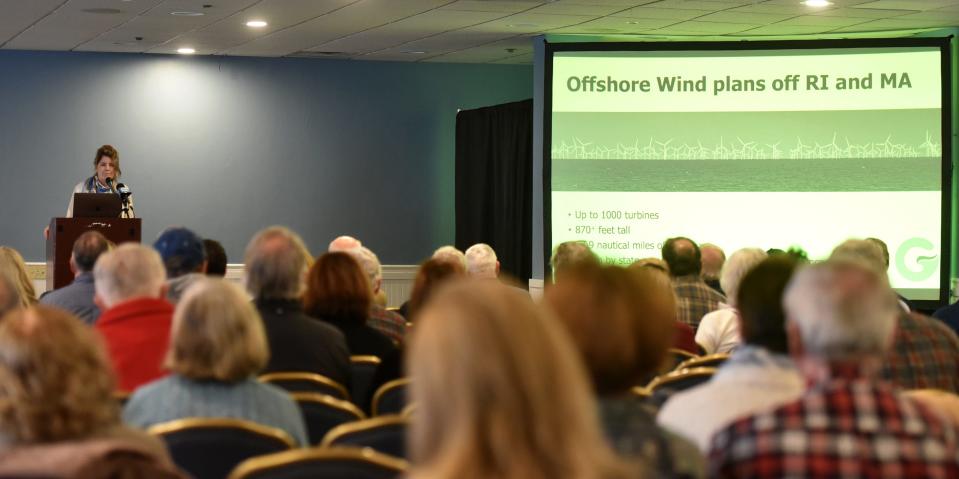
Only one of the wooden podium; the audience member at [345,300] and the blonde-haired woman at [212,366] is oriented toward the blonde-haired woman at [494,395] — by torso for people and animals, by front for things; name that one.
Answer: the wooden podium

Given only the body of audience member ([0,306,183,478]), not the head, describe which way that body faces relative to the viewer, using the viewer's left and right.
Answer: facing away from the viewer

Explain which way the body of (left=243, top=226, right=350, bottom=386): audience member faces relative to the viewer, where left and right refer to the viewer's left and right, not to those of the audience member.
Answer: facing away from the viewer

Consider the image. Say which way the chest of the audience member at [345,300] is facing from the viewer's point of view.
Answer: away from the camera

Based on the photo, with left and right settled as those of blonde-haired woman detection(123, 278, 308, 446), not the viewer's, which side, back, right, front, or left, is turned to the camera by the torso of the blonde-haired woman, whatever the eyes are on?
back

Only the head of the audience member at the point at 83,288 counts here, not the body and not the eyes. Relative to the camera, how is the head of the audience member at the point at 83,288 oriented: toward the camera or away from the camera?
away from the camera

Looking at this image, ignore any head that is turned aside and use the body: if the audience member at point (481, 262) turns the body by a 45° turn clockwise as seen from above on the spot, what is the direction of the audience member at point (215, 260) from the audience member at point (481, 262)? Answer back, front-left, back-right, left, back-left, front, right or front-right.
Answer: back

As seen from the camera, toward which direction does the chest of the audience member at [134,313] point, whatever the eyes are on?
away from the camera

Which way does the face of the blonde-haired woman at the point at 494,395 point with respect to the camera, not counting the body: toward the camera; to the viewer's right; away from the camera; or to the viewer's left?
away from the camera

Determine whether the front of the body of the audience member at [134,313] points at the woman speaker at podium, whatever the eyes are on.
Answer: yes

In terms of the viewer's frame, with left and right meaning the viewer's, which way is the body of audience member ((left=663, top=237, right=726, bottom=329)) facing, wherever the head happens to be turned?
facing away from the viewer

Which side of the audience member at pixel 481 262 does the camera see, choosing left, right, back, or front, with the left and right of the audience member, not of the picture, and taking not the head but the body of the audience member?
back

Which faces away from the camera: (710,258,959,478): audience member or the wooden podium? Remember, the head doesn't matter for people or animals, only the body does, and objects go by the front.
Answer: the audience member

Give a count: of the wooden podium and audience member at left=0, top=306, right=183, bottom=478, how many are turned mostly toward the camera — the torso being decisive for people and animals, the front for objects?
1

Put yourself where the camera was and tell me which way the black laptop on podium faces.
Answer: facing away from the viewer

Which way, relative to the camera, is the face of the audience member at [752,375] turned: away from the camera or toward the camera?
away from the camera
